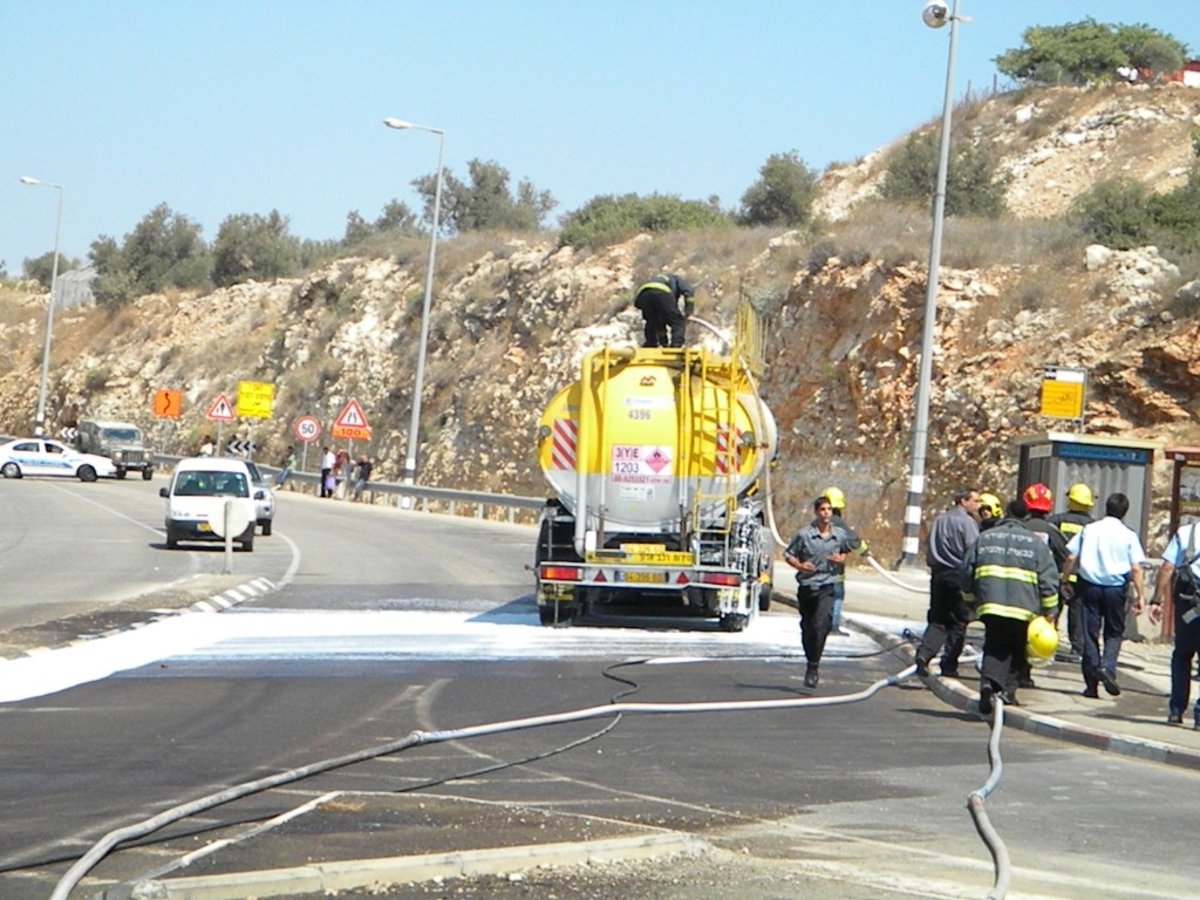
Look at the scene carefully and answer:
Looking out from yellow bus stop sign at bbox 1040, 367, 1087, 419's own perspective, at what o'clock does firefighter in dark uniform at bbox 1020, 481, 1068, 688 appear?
The firefighter in dark uniform is roughly at 12 o'clock from the yellow bus stop sign.

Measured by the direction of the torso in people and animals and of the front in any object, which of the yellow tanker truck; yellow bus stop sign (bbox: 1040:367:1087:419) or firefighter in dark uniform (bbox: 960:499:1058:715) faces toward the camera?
the yellow bus stop sign

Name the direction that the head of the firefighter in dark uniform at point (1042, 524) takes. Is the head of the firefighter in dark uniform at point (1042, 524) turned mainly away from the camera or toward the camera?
away from the camera

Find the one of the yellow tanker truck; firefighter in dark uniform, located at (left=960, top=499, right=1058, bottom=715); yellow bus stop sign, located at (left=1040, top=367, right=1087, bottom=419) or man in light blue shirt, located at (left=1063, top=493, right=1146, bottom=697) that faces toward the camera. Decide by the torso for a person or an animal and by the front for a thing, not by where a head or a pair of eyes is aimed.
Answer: the yellow bus stop sign

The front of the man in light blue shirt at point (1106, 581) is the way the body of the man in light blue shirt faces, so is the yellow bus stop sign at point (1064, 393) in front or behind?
in front

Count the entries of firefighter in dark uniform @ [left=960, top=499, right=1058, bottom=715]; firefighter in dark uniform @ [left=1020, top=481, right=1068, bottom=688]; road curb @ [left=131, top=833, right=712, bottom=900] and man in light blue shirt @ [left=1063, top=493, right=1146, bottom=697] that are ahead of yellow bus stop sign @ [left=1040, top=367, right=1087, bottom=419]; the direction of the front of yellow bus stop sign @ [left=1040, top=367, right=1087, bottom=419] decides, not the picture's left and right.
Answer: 4

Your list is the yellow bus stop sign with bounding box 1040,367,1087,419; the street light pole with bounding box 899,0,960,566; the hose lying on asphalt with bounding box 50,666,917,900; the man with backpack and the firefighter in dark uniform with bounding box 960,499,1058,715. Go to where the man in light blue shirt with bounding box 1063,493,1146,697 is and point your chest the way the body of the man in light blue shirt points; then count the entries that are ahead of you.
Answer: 2

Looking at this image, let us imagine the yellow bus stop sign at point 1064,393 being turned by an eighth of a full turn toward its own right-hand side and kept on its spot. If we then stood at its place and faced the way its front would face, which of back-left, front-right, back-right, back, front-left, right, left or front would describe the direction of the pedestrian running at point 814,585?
front-left

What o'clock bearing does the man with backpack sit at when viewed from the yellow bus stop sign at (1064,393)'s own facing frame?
The man with backpack is roughly at 12 o'clock from the yellow bus stop sign.

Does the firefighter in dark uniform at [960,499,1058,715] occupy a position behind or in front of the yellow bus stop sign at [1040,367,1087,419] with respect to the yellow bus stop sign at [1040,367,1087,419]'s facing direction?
in front

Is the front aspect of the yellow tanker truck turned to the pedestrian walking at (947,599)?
no

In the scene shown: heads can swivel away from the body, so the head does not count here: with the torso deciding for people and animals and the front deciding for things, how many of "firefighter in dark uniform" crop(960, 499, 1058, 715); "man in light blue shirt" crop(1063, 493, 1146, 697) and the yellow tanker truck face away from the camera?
3

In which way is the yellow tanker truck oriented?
away from the camera

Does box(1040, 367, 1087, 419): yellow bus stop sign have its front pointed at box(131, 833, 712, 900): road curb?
yes

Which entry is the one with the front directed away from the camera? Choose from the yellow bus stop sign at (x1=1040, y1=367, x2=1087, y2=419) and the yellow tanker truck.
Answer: the yellow tanker truck

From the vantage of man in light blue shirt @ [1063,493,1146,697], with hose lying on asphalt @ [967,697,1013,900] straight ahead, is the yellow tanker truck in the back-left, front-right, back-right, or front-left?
back-right

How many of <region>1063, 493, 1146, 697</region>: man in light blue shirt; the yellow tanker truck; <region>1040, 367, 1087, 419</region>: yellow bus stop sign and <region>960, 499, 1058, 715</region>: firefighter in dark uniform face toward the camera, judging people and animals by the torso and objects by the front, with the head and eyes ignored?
1

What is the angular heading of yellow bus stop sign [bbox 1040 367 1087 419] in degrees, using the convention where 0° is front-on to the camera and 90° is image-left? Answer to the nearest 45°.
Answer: approximately 0°

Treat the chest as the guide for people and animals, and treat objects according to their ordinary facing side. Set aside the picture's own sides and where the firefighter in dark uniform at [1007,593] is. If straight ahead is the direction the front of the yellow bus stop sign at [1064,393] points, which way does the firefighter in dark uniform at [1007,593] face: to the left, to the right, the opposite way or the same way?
the opposite way

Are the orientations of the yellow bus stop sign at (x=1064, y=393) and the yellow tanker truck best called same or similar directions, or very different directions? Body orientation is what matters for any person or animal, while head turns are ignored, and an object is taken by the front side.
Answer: very different directions

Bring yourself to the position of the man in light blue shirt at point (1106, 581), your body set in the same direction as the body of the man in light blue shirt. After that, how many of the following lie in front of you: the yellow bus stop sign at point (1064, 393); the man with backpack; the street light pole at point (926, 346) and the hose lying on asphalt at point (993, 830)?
2

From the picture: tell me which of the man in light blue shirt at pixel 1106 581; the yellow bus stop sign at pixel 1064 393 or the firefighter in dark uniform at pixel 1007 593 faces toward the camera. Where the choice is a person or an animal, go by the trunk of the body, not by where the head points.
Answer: the yellow bus stop sign
